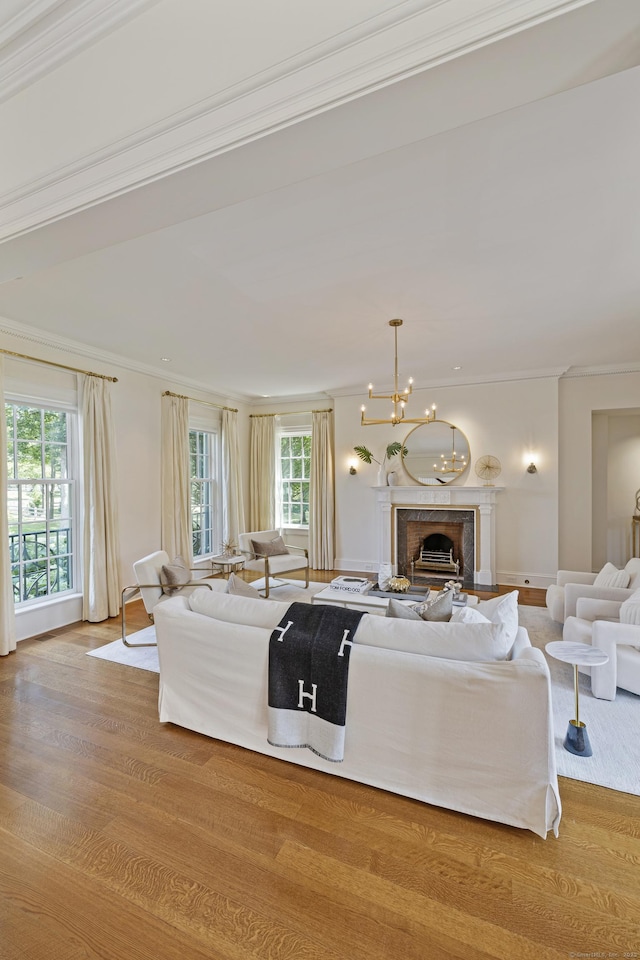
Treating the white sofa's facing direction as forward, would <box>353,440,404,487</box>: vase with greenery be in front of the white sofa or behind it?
in front

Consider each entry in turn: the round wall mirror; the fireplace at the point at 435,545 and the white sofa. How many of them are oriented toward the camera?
2

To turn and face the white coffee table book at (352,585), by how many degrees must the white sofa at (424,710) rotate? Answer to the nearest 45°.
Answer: approximately 45° to its left

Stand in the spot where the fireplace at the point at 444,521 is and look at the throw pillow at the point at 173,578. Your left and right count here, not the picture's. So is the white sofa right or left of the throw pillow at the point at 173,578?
left

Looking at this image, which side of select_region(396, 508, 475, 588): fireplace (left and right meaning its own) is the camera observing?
front

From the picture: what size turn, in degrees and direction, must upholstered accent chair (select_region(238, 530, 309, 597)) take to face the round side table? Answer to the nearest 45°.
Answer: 0° — it already faces it

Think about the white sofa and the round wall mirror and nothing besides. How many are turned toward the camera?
1

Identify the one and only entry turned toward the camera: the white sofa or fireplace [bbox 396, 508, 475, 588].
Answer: the fireplace

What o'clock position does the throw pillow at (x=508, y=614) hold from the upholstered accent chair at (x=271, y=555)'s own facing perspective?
The throw pillow is roughly at 1 o'clock from the upholstered accent chair.

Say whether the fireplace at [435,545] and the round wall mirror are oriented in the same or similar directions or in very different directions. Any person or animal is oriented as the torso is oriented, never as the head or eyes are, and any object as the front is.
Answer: same or similar directions

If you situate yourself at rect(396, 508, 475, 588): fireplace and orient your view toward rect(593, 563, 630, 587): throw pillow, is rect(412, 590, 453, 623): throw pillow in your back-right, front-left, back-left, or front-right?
front-right

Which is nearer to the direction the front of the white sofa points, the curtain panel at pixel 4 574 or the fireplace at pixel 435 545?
the fireplace

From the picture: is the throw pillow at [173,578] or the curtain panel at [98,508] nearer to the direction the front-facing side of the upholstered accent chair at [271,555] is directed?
the throw pillow

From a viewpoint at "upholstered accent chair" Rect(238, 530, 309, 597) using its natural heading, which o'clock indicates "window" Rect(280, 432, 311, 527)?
The window is roughly at 8 o'clock from the upholstered accent chair.

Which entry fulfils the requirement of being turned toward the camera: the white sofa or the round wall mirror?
the round wall mirror

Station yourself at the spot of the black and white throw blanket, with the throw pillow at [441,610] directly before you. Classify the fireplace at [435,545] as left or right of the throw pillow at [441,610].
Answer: left
